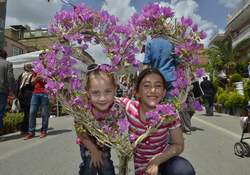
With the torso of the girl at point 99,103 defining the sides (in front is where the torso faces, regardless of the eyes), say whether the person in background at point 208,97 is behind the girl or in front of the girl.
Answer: behind

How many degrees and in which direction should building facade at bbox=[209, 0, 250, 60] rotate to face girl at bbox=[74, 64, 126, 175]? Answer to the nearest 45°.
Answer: approximately 90° to its left

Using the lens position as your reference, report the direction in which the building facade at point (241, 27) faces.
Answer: facing to the left of the viewer

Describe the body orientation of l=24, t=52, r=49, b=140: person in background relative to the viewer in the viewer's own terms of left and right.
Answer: facing the viewer and to the left of the viewer

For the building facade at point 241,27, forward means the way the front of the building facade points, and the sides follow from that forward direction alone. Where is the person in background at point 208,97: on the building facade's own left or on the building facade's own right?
on the building facade's own left

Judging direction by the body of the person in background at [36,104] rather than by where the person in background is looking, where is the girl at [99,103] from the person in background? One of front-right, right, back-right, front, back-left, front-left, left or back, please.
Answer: front-left

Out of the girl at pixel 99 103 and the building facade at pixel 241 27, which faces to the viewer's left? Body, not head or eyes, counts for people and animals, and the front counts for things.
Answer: the building facade

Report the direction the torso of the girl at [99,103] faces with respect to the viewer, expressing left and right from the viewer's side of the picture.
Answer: facing the viewer

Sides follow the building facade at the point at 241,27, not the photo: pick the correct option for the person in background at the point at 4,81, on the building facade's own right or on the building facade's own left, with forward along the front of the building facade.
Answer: on the building facade's own left

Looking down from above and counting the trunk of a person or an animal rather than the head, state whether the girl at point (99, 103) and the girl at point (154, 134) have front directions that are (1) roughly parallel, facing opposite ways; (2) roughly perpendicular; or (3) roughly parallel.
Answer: roughly parallel

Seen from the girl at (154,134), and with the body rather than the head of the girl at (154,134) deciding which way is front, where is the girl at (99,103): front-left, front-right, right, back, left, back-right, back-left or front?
right
